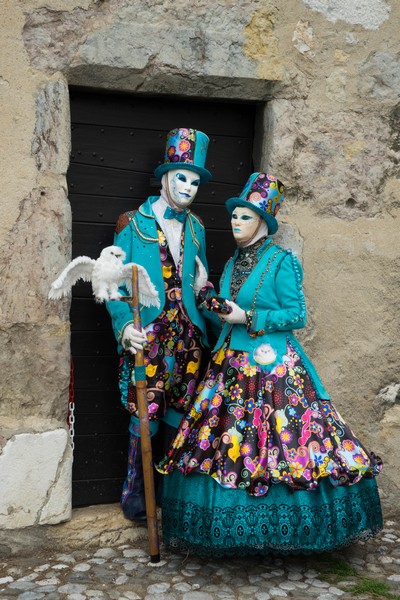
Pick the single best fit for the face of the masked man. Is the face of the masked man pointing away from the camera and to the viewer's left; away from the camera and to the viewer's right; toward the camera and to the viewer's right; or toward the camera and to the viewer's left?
toward the camera and to the viewer's right

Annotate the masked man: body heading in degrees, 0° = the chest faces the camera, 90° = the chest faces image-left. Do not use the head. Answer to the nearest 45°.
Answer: approximately 315°

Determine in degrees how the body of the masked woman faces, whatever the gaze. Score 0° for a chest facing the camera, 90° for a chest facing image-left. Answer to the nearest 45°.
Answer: approximately 45°
